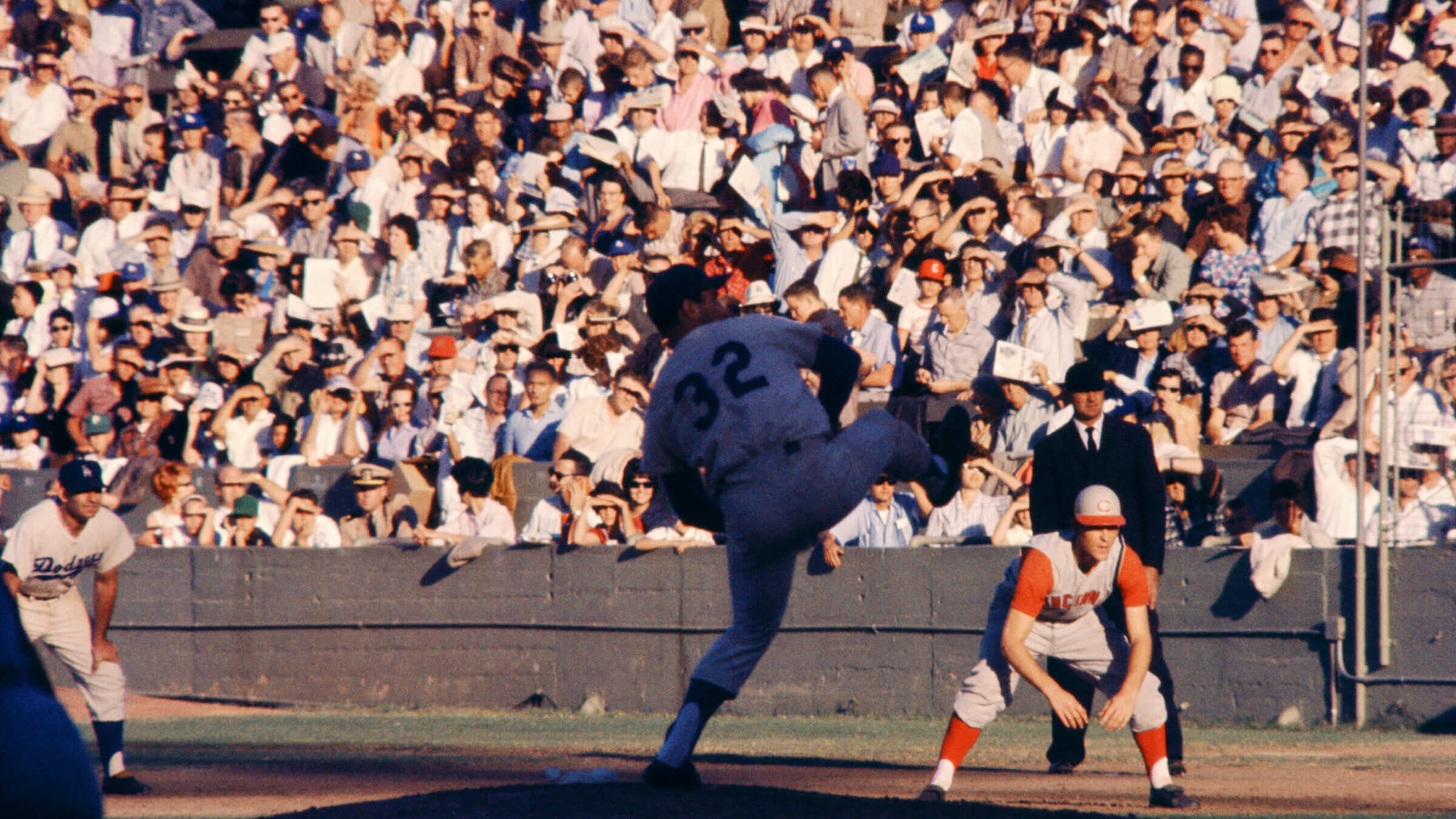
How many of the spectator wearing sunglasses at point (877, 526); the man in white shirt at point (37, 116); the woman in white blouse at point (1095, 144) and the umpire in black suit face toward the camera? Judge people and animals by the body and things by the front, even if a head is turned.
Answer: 4

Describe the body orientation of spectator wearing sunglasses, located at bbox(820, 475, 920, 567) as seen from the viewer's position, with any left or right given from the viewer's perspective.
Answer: facing the viewer

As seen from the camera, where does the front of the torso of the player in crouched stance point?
toward the camera

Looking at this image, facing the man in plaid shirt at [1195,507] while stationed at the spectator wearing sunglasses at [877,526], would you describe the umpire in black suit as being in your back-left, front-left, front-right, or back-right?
front-right

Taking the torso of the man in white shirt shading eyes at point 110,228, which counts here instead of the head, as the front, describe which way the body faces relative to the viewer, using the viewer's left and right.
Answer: facing the viewer and to the right of the viewer

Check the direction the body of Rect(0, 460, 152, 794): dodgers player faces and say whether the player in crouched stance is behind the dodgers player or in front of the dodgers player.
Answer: in front

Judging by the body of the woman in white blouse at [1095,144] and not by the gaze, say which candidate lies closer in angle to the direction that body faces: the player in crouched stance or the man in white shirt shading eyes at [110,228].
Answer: the player in crouched stance

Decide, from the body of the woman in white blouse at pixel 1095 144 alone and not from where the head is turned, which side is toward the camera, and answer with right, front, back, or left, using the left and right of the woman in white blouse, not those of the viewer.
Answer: front

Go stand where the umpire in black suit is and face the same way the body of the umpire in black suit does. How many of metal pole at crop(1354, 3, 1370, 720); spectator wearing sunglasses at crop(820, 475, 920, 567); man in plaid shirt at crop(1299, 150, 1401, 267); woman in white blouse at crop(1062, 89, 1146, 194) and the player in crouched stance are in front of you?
1
